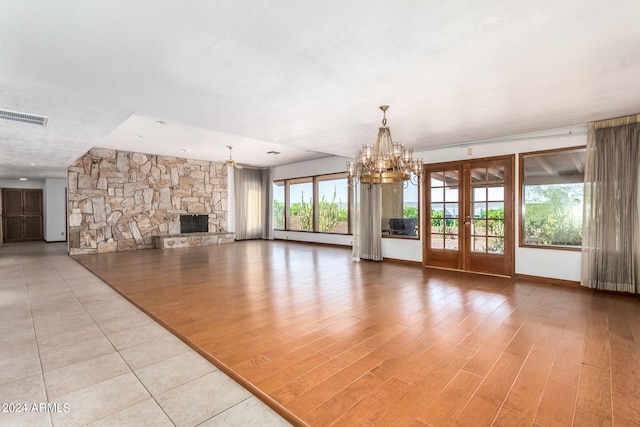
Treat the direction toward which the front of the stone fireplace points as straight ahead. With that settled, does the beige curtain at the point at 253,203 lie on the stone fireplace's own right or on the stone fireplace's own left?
on the stone fireplace's own left

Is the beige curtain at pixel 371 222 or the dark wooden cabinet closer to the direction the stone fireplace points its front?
the beige curtain

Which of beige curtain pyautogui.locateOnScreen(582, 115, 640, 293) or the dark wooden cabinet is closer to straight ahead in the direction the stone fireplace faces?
the beige curtain

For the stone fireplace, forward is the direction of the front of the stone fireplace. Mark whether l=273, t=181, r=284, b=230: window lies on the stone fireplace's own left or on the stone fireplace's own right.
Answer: on the stone fireplace's own left

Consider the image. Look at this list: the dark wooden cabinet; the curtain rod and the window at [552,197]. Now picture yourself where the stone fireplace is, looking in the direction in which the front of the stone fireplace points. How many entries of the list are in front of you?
2

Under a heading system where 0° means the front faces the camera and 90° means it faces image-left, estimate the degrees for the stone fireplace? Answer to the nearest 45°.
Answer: approximately 315°

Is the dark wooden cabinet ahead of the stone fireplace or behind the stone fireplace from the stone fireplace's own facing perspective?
behind

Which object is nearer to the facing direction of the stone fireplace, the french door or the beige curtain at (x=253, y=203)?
the french door

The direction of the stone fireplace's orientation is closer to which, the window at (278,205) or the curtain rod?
the curtain rod
